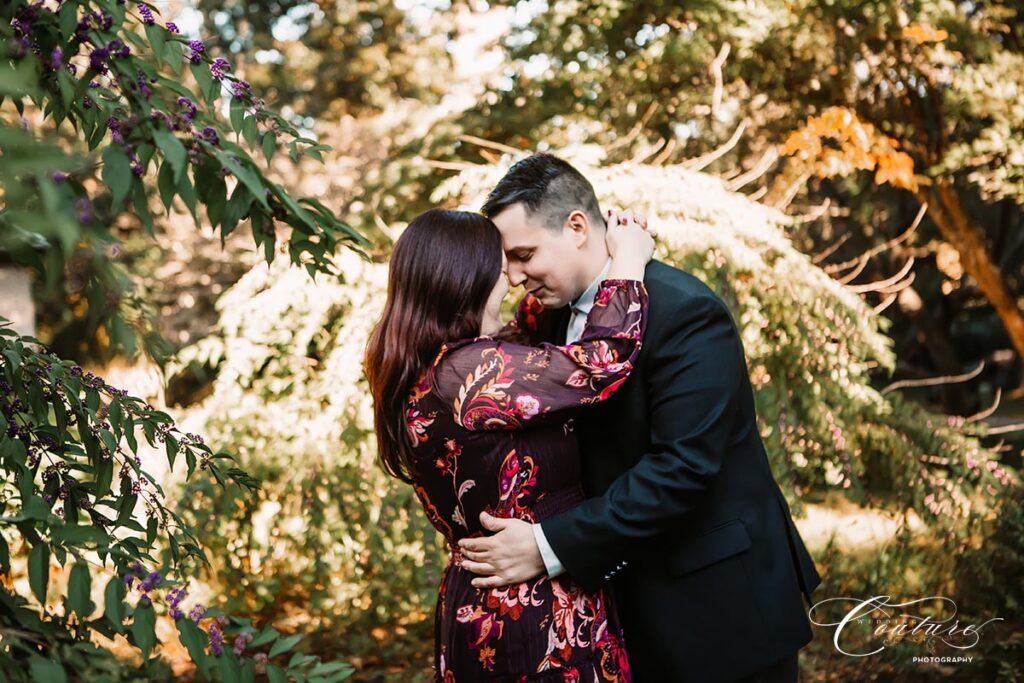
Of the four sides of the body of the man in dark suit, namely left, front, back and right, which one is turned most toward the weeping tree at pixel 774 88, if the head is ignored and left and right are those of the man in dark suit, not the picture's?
right

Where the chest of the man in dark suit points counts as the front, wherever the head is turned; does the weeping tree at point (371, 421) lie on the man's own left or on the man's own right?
on the man's own right

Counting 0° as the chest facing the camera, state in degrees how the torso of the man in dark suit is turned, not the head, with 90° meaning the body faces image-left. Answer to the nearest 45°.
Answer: approximately 90°

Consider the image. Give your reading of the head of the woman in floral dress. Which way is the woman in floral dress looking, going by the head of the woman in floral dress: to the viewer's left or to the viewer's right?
to the viewer's right
